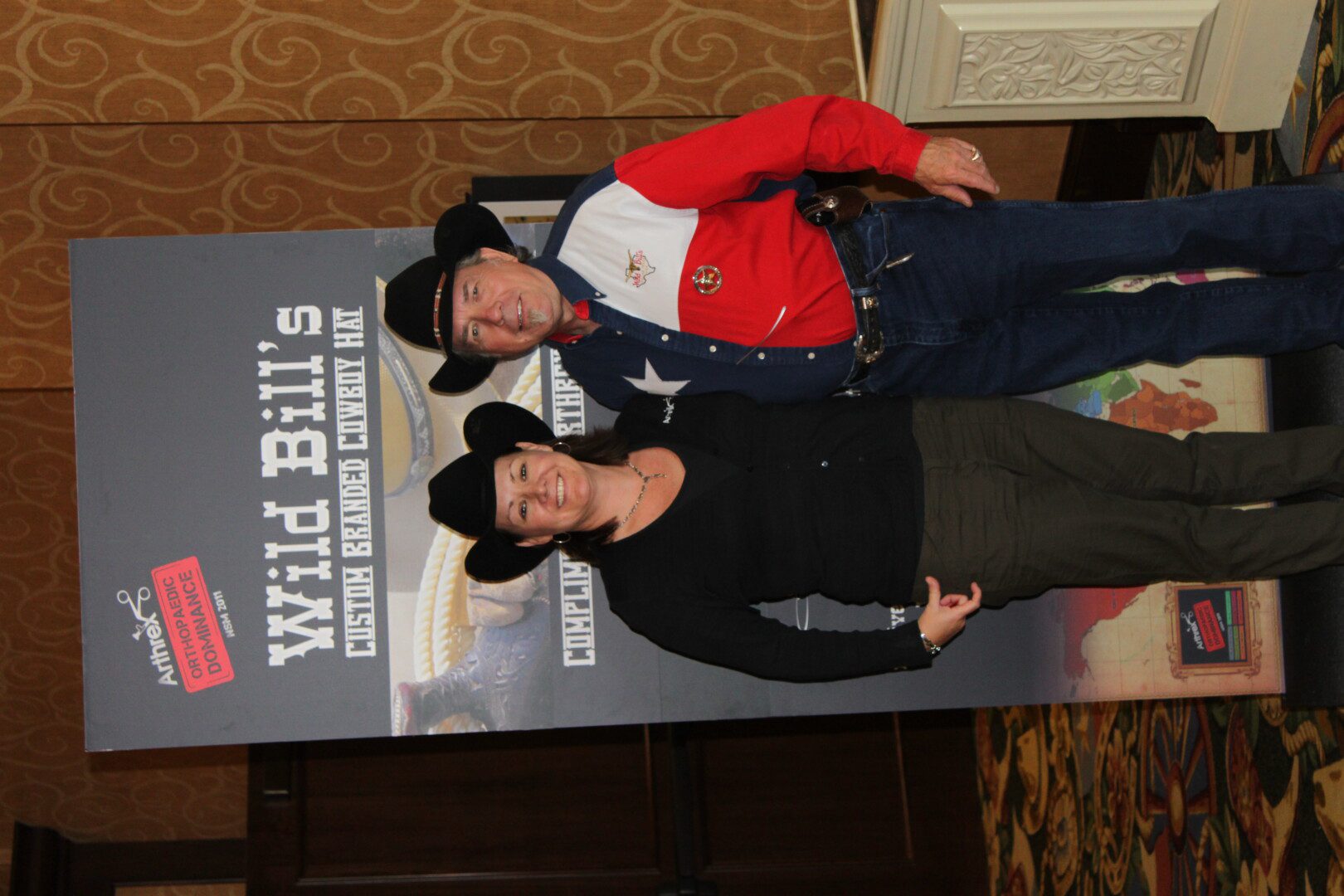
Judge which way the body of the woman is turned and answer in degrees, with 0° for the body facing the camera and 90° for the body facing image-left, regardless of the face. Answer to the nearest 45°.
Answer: approximately 0°

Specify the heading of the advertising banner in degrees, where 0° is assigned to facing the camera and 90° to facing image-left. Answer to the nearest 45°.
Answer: approximately 0°
